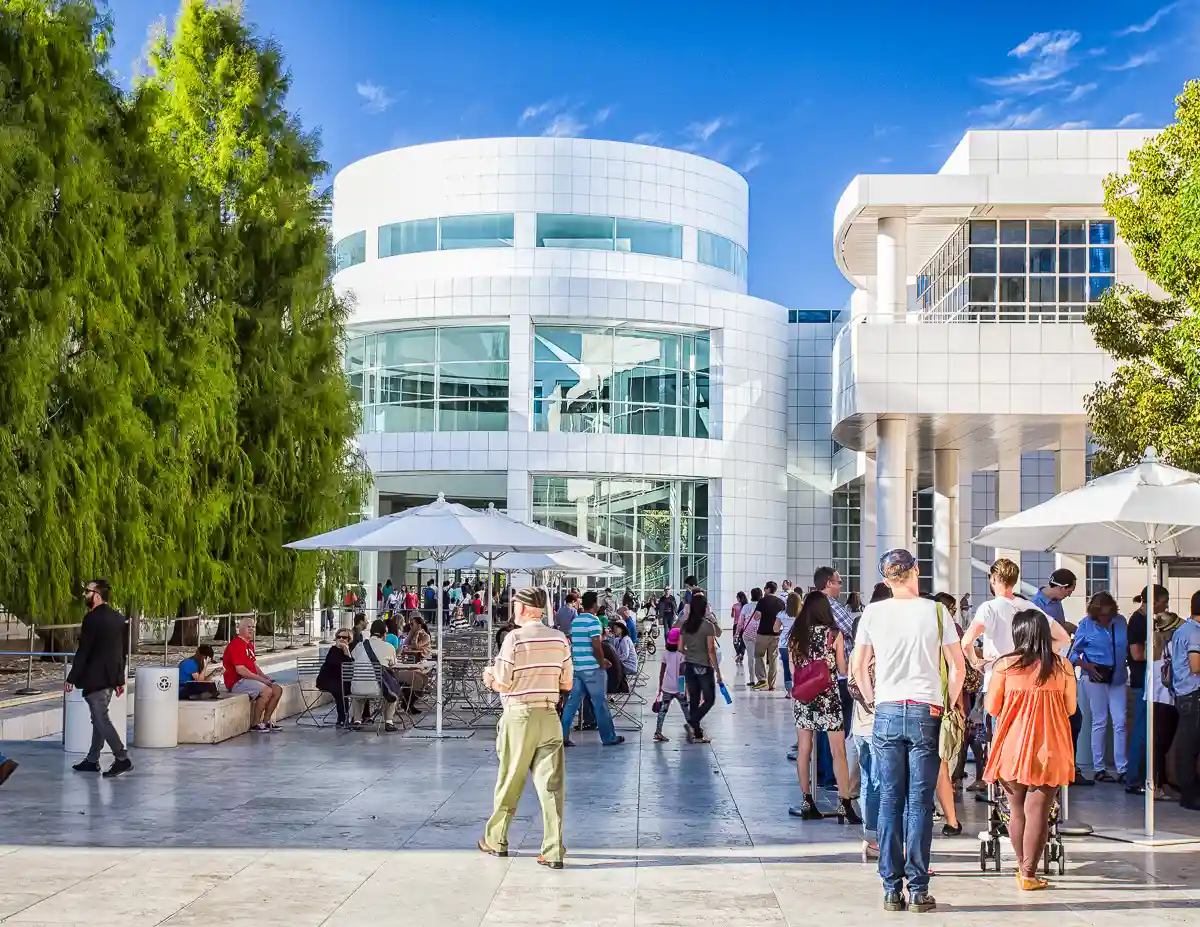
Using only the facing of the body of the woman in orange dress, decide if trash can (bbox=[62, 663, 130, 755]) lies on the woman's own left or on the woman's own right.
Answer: on the woman's own left

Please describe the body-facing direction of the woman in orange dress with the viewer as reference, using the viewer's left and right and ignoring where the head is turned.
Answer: facing away from the viewer

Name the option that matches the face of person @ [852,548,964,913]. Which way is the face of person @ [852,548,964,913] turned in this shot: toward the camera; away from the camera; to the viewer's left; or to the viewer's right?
away from the camera

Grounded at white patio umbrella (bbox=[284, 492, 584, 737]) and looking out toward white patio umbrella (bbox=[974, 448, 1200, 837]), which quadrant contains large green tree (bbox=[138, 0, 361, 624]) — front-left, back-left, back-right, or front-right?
back-left

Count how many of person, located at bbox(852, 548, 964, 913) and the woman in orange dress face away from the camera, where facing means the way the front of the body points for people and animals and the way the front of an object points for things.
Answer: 2

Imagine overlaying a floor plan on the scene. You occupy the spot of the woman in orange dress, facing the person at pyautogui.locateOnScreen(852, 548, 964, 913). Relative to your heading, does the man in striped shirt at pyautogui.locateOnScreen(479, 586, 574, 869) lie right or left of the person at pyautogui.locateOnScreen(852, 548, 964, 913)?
right

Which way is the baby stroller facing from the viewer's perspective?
away from the camera

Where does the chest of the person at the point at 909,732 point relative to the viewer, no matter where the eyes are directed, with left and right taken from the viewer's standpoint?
facing away from the viewer
